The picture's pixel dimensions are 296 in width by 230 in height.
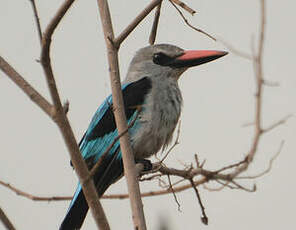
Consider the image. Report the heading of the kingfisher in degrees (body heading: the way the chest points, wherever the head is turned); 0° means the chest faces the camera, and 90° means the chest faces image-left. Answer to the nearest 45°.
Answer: approximately 270°
